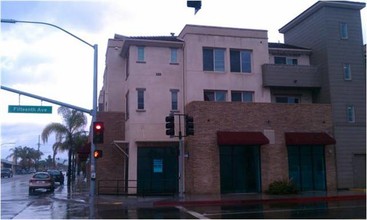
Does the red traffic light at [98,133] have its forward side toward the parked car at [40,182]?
no

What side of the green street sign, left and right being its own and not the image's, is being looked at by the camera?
front

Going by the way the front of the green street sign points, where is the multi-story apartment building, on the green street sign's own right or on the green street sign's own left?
on the green street sign's own left

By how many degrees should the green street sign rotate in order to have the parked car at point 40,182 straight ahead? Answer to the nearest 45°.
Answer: approximately 180°

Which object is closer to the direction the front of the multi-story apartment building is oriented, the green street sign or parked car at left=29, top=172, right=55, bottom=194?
the green street sign

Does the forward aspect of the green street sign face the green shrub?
no

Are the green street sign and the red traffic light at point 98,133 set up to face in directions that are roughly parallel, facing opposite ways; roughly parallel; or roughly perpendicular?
roughly parallel

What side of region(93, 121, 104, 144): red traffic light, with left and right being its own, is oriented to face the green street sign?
right

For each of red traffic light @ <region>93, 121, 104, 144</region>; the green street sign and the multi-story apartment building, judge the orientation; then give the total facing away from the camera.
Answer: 0

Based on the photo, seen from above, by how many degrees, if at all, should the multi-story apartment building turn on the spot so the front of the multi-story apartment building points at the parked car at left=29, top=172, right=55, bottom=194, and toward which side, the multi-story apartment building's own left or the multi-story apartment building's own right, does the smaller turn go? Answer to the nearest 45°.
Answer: approximately 90° to the multi-story apartment building's own right
